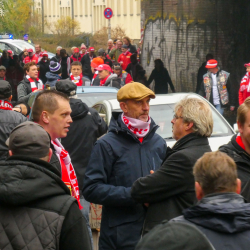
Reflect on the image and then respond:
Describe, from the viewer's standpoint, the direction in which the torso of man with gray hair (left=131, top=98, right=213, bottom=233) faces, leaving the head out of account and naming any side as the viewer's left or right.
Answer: facing to the left of the viewer

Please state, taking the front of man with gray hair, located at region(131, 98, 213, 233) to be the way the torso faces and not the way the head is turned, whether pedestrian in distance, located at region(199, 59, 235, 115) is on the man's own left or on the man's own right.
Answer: on the man's own right

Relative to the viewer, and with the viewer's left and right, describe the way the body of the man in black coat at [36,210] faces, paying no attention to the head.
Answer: facing away from the viewer

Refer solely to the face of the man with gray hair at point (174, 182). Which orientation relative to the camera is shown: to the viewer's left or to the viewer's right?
to the viewer's left

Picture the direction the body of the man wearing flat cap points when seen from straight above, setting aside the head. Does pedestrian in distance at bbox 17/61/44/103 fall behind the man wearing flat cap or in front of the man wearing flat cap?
behind

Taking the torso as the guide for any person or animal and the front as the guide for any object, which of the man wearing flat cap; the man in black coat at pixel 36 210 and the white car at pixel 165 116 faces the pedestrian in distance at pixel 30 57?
the man in black coat

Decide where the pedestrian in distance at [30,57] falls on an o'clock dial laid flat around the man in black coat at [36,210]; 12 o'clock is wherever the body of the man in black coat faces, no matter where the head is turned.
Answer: The pedestrian in distance is roughly at 12 o'clock from the man in black coat.

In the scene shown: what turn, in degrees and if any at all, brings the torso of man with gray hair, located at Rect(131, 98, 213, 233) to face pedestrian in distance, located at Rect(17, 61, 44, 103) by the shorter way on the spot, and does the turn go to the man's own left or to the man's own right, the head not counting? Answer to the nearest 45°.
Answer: approximately 90° to the man's own right

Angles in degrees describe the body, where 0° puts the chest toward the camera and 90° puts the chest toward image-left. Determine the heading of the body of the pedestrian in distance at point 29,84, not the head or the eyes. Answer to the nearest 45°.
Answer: approximately 315°
